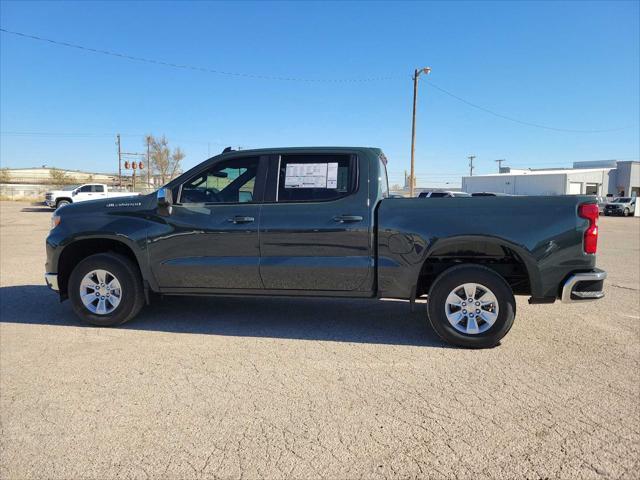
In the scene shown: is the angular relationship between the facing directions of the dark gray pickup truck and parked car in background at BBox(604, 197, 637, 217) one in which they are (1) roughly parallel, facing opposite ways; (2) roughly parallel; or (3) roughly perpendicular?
roughly parallel

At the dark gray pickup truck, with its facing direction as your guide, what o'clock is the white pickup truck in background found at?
The white pickup truck in background is roughly at 2 o'clock from the dark gray pickup truck.

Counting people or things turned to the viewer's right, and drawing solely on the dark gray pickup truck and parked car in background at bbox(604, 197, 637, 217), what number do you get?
0

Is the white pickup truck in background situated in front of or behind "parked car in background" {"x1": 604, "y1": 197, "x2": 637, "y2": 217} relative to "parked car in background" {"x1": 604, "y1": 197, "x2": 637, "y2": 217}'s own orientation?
in front

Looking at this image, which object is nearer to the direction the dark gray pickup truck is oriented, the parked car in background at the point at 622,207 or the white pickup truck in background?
the white pickup truck in background

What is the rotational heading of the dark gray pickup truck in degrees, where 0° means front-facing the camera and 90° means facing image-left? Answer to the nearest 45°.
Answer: approximately 90°

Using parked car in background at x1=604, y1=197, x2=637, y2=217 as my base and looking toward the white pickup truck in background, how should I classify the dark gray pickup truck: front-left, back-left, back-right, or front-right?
front-left

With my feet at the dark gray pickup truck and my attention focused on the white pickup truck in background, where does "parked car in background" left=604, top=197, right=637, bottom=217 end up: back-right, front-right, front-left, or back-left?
front-right

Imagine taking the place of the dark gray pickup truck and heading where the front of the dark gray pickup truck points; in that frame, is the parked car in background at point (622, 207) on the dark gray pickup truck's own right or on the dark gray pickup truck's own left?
on the dark gray pickup truck's own right

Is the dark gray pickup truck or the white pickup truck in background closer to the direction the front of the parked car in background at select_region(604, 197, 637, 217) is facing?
the white pickup truck in background

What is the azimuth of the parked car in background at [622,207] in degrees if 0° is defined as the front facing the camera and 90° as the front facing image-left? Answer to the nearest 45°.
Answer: approximately 45°

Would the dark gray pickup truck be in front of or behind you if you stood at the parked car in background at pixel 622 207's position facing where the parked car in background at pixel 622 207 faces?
in front
